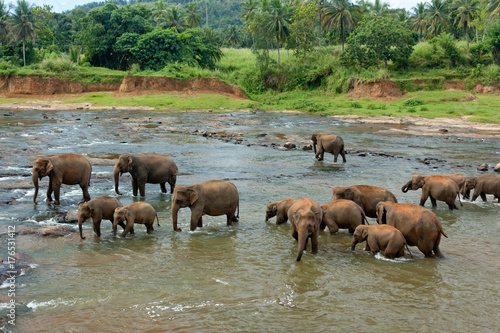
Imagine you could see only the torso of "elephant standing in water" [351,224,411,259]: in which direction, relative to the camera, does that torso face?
to the viewer's left

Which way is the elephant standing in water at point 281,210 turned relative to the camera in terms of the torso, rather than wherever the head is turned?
to the viewer's left

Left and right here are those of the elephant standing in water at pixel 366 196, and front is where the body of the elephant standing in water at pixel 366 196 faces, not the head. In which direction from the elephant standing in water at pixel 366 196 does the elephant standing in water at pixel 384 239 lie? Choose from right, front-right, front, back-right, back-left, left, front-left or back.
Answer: left

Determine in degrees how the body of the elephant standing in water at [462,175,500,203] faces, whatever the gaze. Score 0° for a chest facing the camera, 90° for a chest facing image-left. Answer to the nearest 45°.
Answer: approximately 90°

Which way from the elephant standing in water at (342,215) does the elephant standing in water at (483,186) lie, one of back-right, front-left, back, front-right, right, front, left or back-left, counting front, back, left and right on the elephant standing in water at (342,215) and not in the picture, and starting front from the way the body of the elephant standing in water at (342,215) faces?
back-right

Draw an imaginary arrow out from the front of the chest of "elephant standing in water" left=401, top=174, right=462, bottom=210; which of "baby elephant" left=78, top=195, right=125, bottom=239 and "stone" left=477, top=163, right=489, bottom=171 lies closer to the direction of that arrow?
the baby elephant

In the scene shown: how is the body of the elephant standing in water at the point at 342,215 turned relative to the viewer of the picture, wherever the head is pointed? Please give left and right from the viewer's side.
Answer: facing to the left of the viewer

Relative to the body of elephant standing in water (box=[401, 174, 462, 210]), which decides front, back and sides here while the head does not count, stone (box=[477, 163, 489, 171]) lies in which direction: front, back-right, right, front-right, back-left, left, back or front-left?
right

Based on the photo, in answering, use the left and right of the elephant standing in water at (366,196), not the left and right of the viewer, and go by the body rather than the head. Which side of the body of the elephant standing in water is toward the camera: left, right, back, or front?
left

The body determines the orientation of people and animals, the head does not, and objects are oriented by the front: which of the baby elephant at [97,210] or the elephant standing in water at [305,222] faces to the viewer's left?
the baby elephant

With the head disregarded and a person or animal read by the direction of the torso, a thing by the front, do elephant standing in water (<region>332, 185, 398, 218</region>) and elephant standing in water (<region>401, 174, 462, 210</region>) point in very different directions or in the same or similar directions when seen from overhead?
same or similar directions

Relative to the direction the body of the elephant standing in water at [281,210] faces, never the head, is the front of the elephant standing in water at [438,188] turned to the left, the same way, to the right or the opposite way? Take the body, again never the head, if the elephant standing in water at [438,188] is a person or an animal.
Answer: the same way

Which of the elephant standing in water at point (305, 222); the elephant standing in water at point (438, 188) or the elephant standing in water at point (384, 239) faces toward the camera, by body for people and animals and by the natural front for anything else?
the elephant standing in water at point (305, 222)

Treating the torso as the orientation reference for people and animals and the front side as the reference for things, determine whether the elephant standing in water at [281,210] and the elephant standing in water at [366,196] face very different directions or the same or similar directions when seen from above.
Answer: same or similar directions

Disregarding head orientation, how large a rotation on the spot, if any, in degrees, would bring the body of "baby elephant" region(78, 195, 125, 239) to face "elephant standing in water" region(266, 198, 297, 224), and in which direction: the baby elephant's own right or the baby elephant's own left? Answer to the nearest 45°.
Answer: approximately 180°

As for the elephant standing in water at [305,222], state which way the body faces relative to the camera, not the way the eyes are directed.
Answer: toward the camera

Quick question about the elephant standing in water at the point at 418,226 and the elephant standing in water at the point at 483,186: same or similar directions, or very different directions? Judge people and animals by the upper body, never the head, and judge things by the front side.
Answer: same or similar directions

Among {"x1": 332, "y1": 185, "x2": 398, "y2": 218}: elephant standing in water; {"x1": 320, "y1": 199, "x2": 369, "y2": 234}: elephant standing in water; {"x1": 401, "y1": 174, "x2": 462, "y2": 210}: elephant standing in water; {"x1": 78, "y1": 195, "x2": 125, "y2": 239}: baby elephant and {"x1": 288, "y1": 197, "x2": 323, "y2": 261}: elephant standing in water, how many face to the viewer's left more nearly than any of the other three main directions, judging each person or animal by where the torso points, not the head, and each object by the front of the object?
4

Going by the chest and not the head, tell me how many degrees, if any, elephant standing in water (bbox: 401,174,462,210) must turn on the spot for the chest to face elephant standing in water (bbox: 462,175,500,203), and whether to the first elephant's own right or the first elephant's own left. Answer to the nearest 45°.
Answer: approximately 135° to the first elephant's own right
